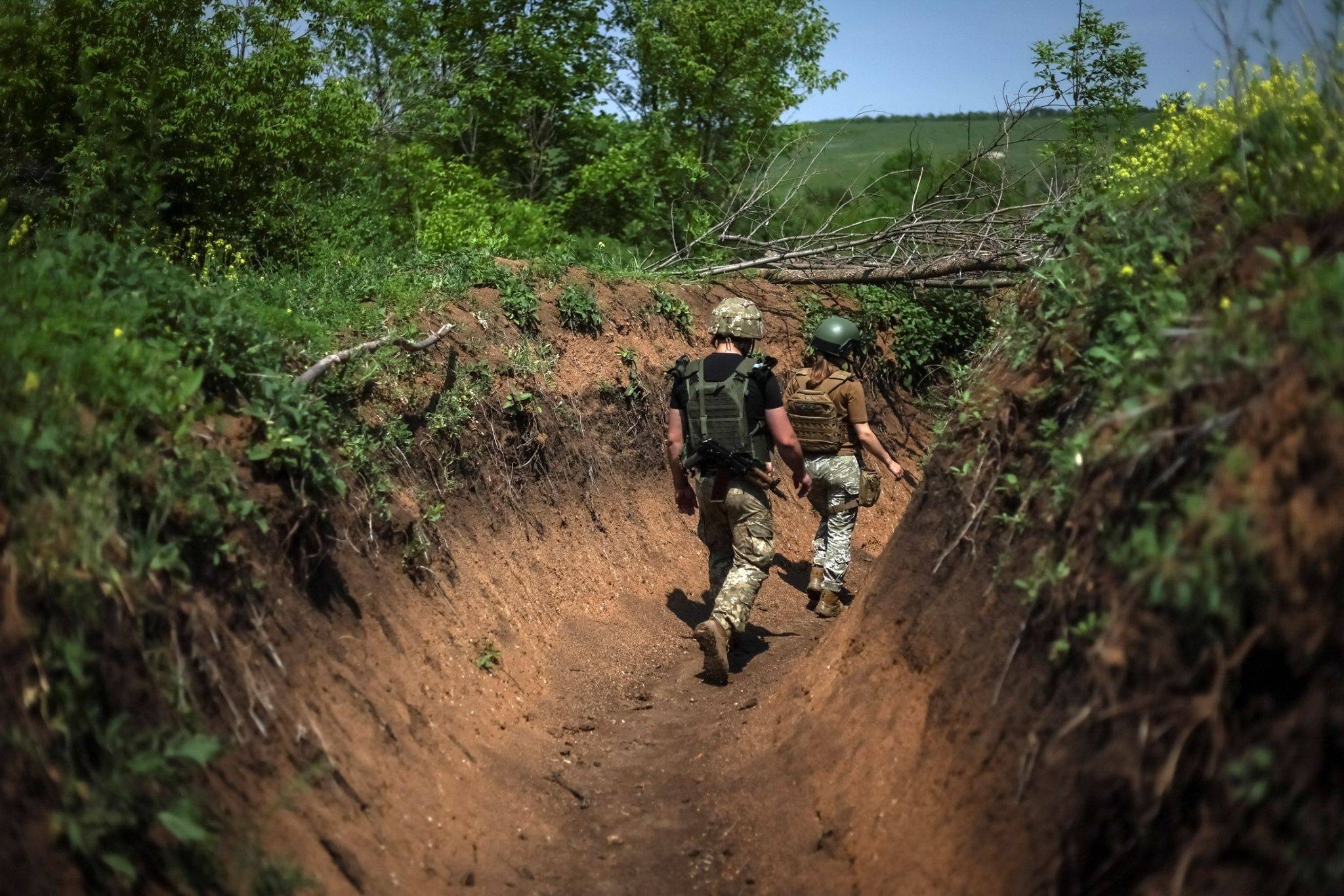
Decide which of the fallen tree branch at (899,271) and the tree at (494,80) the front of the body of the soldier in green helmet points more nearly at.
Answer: the fallen tree branch

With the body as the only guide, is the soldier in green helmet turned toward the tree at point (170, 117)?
no

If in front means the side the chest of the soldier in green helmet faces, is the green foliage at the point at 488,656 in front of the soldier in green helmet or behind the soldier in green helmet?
behind

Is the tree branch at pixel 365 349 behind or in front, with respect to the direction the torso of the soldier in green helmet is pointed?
behind

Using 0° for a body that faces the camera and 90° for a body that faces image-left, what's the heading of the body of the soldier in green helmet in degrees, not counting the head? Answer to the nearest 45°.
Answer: approximately 225°

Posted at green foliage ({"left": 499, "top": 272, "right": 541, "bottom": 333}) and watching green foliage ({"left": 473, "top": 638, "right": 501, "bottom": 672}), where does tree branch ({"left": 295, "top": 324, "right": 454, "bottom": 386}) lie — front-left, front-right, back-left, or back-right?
front-right

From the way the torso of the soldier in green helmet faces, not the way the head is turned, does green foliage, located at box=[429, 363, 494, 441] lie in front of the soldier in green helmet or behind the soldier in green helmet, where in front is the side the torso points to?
behind

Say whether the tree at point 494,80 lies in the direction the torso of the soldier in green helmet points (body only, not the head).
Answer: no

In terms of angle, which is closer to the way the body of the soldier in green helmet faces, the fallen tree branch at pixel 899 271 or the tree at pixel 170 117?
the fallen tree branch

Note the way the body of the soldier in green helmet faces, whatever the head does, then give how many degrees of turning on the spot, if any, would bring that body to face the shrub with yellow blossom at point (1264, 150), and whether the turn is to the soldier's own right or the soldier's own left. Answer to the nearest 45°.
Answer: approximately 135° to the soldier's own right

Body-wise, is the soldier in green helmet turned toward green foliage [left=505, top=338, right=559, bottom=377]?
no

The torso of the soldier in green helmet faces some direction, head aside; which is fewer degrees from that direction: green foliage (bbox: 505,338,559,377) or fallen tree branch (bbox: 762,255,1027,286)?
the fallen tree branch
